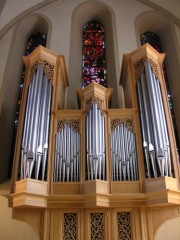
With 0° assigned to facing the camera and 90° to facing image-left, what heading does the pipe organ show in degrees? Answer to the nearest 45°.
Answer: approximately 0°
